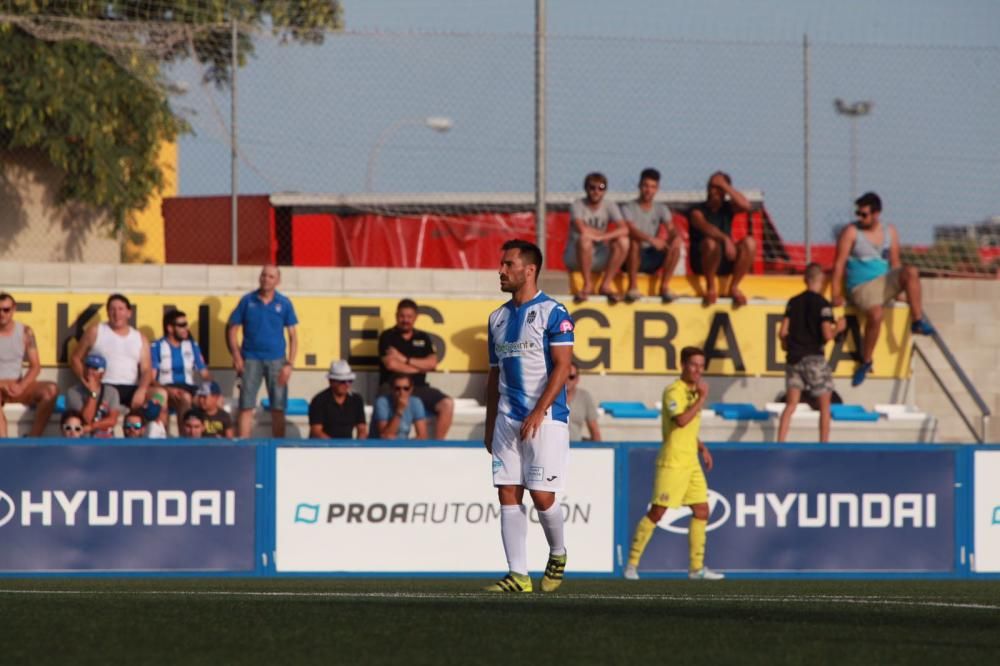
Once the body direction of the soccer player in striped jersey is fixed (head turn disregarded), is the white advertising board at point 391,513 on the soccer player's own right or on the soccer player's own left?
on the soccer player's own right

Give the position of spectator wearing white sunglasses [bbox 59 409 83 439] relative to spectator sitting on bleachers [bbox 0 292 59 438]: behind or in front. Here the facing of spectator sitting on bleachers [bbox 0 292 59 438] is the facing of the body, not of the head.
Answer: in front

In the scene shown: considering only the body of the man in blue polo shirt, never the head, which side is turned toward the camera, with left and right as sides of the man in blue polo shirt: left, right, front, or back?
front

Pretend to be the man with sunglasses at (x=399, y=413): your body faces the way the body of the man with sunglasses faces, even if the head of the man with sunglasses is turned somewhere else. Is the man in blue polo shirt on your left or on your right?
on your right

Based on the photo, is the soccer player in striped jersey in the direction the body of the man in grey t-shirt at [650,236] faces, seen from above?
yes

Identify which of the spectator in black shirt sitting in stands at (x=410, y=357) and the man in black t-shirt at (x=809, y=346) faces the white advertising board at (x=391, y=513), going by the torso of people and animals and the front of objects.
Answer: the spectator in black shirt sitting in stands

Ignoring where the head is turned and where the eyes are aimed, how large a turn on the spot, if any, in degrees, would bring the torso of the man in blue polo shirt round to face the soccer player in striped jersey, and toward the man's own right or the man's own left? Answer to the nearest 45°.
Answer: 0° — they already face them

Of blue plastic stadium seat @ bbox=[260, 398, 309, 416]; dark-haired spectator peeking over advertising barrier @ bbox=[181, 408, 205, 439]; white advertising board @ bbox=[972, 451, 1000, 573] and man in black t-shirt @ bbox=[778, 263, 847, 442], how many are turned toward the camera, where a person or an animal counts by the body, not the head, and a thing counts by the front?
3

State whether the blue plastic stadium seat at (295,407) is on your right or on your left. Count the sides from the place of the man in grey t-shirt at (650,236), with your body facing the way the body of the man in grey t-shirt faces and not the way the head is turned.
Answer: on your right

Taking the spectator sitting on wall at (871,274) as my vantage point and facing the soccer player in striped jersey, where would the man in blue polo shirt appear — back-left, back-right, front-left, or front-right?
front-right

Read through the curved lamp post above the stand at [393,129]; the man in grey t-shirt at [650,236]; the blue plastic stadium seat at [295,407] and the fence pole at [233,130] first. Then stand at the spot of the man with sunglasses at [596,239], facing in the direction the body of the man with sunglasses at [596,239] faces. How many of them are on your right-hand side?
3
